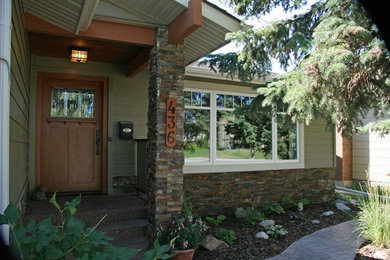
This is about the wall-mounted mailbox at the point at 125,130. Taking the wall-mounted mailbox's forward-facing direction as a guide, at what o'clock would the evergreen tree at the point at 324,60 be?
The evergreen tree is roughly at 10 o'clock from the wall-mounted mailbox.

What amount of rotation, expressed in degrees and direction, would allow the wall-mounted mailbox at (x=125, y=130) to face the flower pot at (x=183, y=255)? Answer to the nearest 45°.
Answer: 0° — it already faces it

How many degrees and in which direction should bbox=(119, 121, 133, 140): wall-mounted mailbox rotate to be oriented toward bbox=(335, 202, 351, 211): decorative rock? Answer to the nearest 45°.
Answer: approximately 90° to its left

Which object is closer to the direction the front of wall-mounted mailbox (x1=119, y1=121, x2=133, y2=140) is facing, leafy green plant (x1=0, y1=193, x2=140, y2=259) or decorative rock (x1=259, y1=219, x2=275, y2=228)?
the leafy green plant

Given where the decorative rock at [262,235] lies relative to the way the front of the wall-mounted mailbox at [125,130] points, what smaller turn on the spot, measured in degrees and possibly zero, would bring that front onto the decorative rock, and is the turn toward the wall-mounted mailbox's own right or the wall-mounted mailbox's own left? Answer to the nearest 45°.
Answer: approximately 45° to the wall-mounted mailbox's own left

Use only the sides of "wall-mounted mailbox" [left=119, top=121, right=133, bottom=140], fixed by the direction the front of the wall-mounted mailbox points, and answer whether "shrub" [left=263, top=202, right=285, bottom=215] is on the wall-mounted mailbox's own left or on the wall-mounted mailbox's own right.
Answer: on the wall-mounted mailbox's own left

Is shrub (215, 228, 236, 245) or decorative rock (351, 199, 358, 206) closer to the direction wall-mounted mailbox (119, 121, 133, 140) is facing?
the shrub

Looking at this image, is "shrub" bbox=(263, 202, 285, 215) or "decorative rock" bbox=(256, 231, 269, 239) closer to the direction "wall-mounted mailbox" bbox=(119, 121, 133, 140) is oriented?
the decorative rock

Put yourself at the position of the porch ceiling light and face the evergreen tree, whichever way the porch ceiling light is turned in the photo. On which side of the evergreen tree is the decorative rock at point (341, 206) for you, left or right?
left

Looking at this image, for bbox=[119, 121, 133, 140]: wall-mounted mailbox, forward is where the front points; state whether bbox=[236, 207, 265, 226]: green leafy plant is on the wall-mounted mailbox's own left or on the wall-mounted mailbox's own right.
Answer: on the wall-mounted mailbox's own left

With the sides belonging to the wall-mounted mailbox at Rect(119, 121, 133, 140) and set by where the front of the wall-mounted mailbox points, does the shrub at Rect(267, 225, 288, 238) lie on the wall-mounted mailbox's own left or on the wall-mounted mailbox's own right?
on the wall-mounted mailbox's own left

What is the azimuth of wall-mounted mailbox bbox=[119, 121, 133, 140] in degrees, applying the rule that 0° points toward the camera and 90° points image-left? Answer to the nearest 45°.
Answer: approximately 0°

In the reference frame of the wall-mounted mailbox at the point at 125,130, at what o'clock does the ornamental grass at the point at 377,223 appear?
The ornamental grass is roughly at 10 o'clock from the wall-mounted mailbox.
